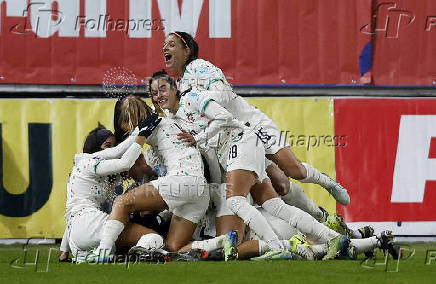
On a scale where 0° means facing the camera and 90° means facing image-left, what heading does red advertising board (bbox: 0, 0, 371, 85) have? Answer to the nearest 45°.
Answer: approximately 0°
